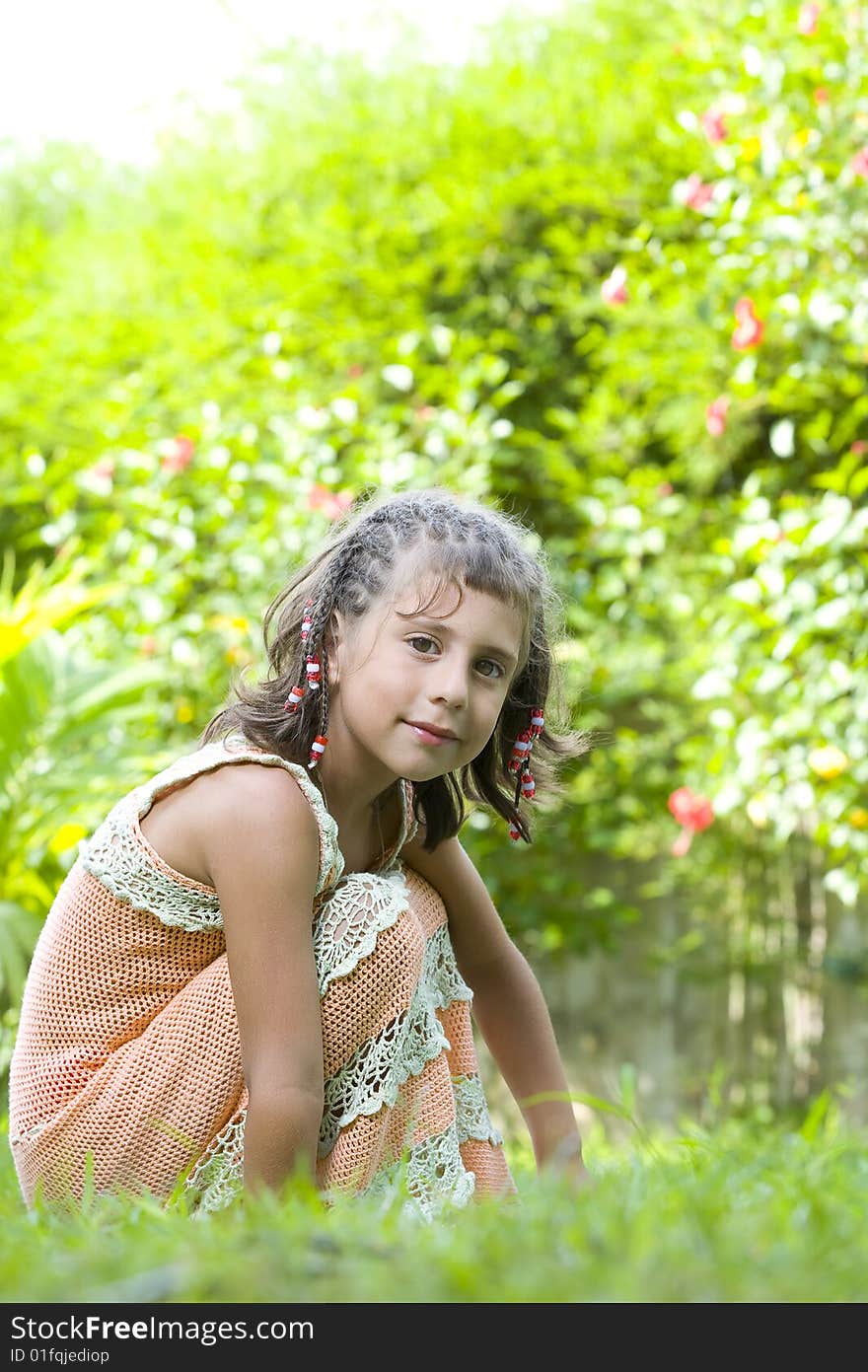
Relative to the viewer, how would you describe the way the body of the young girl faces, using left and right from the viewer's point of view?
facing the viewer and to the right of the viewer

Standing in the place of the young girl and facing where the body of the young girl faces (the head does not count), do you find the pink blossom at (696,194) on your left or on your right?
on your left

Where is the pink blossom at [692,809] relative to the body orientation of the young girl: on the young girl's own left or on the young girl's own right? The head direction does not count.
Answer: on the young girl's own left

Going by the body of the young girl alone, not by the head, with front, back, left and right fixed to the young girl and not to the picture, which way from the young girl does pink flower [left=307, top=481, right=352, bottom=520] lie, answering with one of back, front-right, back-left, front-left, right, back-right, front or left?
back-left

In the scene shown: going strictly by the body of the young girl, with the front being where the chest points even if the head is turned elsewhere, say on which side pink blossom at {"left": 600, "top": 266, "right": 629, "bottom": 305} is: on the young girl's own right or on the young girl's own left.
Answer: on the young girl's own left

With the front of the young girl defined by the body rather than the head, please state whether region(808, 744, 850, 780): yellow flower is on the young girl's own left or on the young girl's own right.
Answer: on the young girl's own left

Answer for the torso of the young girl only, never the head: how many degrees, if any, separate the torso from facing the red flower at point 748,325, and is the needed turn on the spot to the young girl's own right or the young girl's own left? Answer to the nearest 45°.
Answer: approximately 135° to the young girl's own left
